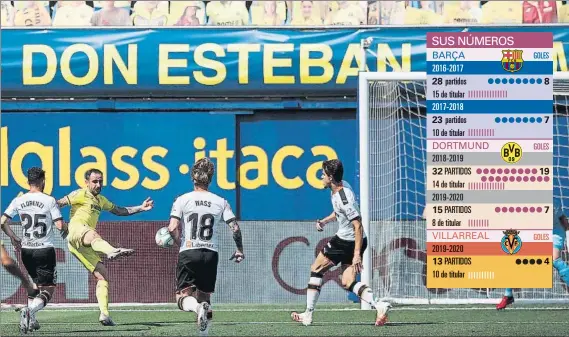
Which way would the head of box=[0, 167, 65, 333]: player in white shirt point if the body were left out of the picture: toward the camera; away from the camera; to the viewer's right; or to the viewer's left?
away from the camera

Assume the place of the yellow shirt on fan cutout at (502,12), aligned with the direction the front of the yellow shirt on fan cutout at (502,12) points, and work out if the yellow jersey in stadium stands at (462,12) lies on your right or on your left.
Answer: on your right

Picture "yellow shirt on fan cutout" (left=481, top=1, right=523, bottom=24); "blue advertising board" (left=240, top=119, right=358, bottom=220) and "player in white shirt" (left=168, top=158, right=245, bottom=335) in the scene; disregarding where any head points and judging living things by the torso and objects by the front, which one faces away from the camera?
the player in white shirt

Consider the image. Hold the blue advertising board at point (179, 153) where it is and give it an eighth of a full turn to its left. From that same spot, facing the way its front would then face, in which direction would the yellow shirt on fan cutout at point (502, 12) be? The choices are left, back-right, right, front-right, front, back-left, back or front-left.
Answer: front-left

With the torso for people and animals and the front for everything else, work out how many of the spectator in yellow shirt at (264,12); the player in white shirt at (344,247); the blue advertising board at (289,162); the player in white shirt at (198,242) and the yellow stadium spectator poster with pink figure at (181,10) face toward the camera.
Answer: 3

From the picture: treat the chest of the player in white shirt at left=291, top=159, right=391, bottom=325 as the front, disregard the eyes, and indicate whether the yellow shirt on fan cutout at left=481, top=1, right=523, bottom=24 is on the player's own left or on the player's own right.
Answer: on the player's own right

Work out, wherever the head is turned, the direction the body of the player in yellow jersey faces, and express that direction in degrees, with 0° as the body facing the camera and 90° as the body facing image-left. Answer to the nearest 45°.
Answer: approximately 315°

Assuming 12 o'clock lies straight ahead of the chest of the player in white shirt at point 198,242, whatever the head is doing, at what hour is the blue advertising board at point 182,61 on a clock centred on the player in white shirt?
The blue advertising board is roughly at 12 o'clock from the player in white shirt.

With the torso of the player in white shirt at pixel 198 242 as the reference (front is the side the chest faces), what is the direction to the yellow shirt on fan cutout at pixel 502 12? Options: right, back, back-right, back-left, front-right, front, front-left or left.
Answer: front-right
